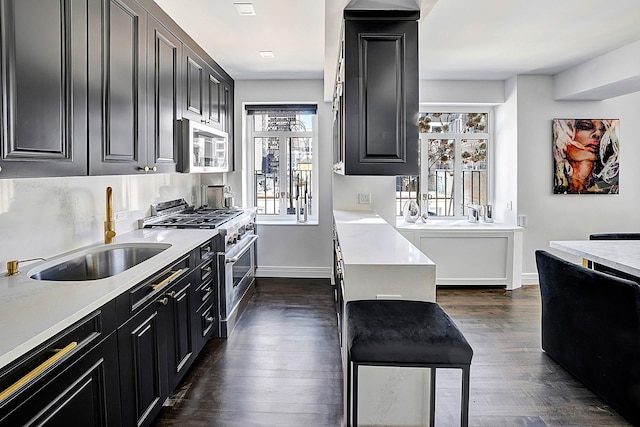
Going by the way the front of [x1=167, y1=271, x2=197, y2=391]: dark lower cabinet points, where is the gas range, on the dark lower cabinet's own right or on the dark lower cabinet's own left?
on the dark lower cabinet's own left

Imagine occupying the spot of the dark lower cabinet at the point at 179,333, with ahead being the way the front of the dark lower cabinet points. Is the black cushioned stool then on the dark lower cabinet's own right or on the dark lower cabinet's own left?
on the dark lower cabinet's own right

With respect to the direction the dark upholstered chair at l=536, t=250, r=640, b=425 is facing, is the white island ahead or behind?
behind

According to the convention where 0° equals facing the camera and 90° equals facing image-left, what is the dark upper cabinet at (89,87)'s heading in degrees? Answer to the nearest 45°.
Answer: approximately 315°

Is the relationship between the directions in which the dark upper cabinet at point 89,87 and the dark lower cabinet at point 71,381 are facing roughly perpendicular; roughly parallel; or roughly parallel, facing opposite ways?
roughly parallel

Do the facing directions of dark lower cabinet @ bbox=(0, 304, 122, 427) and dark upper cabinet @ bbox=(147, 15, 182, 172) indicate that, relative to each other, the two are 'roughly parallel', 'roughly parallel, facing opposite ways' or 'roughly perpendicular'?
roughly parallel

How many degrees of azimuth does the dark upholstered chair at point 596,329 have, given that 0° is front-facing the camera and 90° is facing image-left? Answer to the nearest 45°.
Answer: approximately 225°

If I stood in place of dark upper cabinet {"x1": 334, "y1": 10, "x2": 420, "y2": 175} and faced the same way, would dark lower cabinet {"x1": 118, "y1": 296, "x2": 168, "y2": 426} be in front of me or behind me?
in front

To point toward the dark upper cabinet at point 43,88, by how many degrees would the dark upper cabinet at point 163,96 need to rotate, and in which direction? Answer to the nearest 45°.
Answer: approximately 45° to its right

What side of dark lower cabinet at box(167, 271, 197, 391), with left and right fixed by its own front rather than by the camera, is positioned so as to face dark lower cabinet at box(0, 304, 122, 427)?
right

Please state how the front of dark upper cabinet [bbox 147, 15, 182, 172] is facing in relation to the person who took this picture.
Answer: facing the viewer and to the right of the viewer
